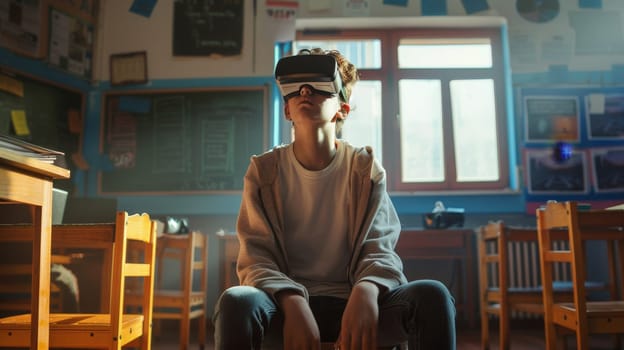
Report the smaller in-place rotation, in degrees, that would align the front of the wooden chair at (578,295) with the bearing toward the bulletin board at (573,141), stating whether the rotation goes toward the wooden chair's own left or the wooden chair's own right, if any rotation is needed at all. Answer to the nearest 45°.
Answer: approximately 45° to the wooden chair's own left

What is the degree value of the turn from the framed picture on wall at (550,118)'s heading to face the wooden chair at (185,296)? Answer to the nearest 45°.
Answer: approximately 45° to its right

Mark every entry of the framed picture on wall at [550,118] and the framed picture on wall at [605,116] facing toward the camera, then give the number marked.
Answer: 2

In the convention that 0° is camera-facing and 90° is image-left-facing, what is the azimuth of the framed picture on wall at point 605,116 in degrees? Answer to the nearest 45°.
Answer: approximately 0°

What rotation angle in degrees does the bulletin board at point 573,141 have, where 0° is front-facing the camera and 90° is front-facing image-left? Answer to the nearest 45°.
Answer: approximately 0°
